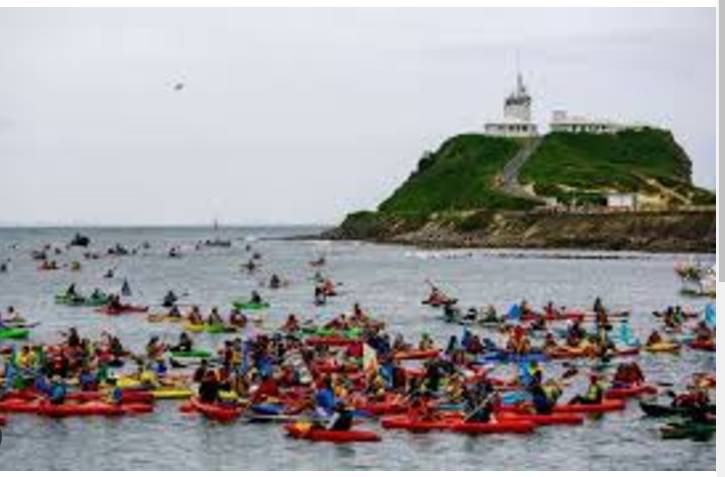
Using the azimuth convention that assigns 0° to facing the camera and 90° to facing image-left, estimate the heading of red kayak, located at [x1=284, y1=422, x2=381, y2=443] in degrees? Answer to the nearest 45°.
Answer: approximately 90°

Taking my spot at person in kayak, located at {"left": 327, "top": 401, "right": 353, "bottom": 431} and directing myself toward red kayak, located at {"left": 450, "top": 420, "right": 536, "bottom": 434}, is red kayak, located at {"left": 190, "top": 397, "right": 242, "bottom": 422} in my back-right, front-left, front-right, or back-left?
back-left

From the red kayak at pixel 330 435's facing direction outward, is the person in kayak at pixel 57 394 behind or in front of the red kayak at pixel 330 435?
in front

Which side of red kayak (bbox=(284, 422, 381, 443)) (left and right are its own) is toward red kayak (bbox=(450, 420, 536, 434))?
back

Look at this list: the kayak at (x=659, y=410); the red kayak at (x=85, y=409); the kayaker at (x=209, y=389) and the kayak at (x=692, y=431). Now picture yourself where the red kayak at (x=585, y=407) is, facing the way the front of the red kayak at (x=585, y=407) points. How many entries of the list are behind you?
2

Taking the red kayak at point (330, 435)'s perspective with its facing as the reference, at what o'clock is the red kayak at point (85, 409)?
the red kayak at point (85, 409) is roughly at 1 o'clock from the red kayak at point (330, 435).

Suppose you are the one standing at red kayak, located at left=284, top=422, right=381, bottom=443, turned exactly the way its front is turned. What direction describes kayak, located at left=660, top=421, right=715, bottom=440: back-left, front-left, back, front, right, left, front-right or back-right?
back
